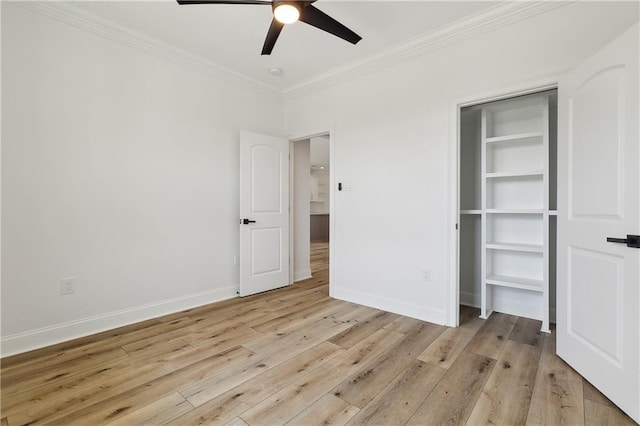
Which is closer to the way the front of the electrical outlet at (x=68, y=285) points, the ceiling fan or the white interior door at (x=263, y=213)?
the ceiling fan

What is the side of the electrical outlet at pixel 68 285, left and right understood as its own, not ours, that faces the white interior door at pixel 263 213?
left

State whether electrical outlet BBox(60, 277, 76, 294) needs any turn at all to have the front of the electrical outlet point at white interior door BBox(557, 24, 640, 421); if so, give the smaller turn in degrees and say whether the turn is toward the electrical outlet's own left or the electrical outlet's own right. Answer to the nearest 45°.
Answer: approximately 45° to the electrical outlet's own left

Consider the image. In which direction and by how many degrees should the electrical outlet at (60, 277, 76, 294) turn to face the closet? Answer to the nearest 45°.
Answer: approximately 45° to its left

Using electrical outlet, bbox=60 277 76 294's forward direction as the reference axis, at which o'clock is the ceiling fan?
The ceiling fan is roughly at 11 o'clock from the electrical outlet.
